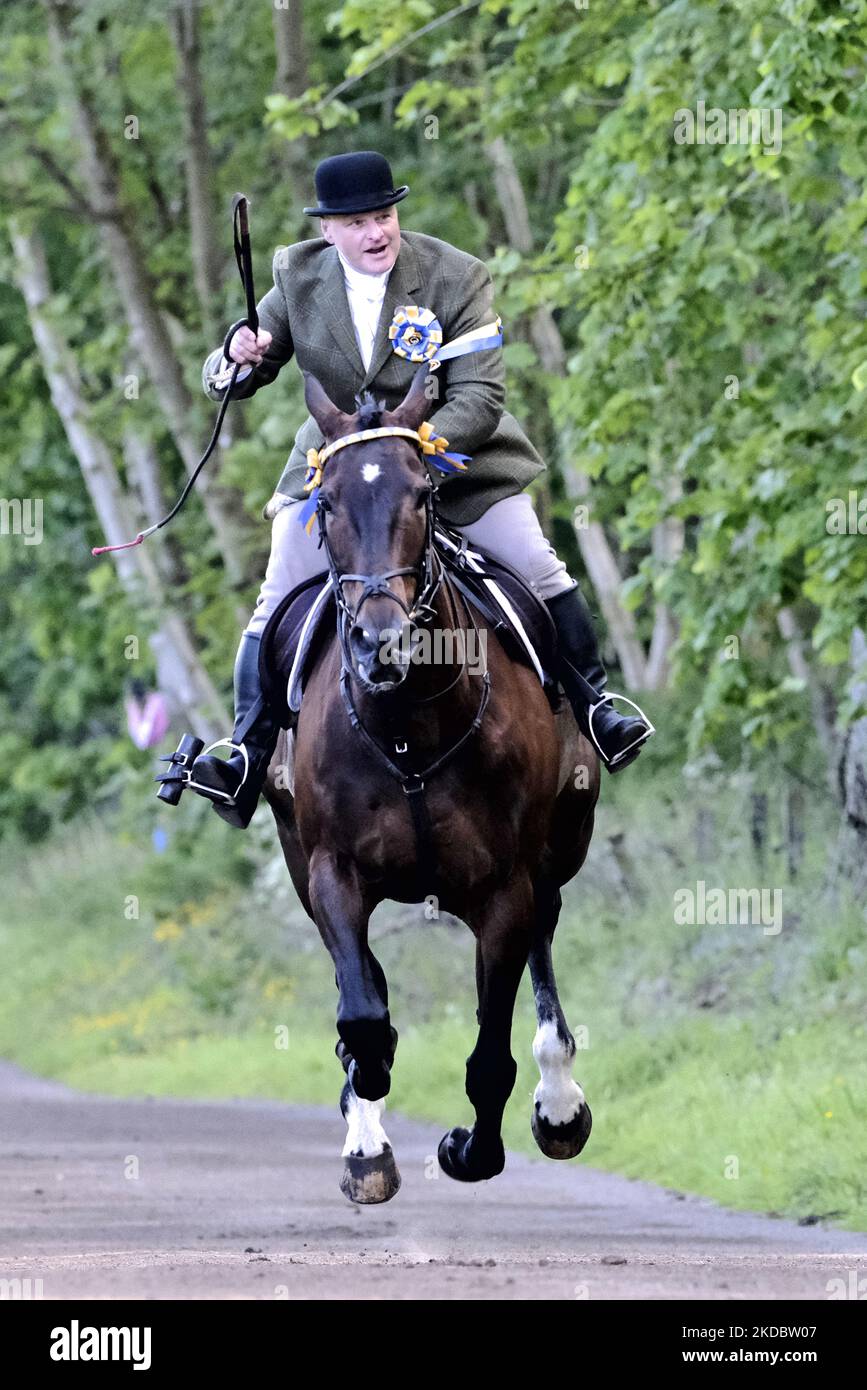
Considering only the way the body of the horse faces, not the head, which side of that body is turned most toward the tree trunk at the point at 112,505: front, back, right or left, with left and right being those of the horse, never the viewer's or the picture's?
back

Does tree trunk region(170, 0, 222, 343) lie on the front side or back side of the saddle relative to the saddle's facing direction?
on the back side

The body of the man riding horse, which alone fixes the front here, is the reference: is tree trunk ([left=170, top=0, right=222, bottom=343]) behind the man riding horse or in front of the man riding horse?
behind

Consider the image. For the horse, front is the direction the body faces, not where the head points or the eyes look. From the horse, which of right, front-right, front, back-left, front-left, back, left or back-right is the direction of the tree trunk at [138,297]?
back

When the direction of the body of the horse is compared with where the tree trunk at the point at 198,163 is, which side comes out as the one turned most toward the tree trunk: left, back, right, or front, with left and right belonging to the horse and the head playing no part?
back

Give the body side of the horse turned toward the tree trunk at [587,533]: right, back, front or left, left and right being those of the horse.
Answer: back

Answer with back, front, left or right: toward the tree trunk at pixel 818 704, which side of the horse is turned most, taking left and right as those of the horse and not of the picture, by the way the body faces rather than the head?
back

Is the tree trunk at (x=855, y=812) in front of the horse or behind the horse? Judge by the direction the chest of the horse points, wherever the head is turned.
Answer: behind

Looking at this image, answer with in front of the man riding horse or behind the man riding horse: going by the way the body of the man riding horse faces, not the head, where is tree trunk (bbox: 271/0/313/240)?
behind

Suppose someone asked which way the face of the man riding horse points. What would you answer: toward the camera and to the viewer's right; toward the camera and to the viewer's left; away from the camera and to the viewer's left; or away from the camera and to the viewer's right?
toward the camera and to the viewer's right

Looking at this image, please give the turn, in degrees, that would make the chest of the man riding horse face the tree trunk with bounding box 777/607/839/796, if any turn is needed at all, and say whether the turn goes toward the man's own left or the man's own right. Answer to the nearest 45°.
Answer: approximately 180°

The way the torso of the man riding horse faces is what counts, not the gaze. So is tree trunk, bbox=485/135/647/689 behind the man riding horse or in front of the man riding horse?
behind
